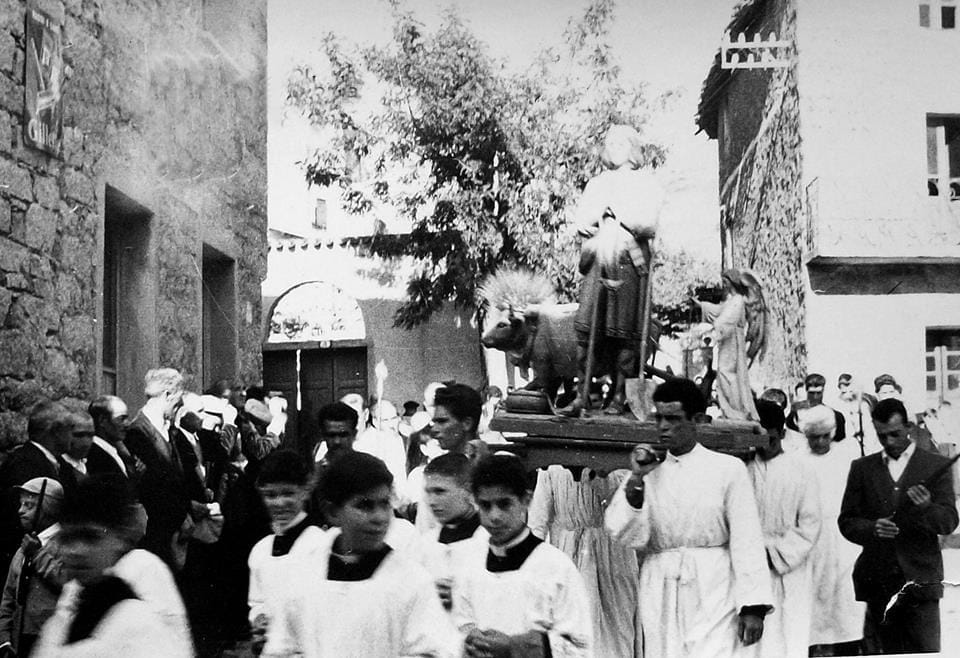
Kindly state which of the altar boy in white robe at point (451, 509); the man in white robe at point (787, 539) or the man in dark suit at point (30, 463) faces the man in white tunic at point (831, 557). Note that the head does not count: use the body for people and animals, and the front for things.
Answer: the man in dark suit

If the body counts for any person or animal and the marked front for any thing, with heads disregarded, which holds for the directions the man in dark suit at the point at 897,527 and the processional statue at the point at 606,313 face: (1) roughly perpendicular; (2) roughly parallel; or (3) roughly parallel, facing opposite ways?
roughly parallel

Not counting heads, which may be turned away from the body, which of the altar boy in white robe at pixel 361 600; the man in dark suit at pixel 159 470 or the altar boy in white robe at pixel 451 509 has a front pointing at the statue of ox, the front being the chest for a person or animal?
the man in dark suit

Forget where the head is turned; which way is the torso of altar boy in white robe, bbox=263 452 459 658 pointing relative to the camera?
toward the camera

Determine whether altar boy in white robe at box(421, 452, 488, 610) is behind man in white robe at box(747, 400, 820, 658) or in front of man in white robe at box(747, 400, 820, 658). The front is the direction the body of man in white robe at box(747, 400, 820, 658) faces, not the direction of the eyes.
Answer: in front

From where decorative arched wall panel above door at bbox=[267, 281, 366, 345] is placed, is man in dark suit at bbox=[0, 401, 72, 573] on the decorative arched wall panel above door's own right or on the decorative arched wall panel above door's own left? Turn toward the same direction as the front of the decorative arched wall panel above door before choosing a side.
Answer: on the decorative arched wall panel above door's own right

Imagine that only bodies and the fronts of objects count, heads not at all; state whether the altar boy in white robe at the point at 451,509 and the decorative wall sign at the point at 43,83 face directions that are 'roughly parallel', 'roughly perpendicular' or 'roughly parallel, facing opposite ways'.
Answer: roughly perpendicular

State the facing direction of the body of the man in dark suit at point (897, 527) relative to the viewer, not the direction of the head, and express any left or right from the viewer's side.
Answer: facing the viewer

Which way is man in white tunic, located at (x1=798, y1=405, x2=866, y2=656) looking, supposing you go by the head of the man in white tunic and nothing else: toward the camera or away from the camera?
toward the camera

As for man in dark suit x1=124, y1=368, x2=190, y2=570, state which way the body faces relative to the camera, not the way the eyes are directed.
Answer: to the viewer's right

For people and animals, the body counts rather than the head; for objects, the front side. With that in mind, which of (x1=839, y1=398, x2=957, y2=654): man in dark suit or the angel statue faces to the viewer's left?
the angel statue

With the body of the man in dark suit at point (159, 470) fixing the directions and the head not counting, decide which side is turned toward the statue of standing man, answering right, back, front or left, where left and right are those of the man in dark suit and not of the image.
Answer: front
